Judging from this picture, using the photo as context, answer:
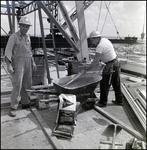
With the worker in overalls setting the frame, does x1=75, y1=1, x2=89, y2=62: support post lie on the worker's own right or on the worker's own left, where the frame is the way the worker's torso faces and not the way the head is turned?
on the worker's own left

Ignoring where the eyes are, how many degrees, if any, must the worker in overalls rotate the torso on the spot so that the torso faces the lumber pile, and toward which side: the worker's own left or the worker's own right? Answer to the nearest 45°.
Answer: approximately 45° to the worker's own left

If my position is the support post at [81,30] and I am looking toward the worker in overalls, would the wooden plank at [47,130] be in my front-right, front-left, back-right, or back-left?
front-left

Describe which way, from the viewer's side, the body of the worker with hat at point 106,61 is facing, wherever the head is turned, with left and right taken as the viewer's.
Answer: facing to the left of the viewer

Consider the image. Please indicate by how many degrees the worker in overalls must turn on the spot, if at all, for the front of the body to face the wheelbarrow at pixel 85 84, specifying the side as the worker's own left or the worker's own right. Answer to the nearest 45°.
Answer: approximately 45° to the worker's own left

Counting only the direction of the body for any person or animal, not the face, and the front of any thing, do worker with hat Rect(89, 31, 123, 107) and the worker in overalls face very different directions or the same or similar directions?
very different directions

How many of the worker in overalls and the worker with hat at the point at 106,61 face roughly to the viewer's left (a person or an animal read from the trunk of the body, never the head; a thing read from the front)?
1

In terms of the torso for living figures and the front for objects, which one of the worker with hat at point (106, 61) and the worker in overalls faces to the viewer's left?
the worker with hat

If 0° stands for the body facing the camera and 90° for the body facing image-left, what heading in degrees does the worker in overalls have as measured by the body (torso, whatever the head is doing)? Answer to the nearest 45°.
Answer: approximately 315°

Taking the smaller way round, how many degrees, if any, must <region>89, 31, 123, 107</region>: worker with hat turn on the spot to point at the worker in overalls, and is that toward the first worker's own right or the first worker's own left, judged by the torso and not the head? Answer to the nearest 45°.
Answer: approximately 45° to the first worker's own left

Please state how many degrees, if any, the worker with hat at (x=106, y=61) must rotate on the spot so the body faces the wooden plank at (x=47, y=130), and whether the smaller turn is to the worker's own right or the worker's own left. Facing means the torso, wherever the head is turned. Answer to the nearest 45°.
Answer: approximately 45° to the worker's own left
